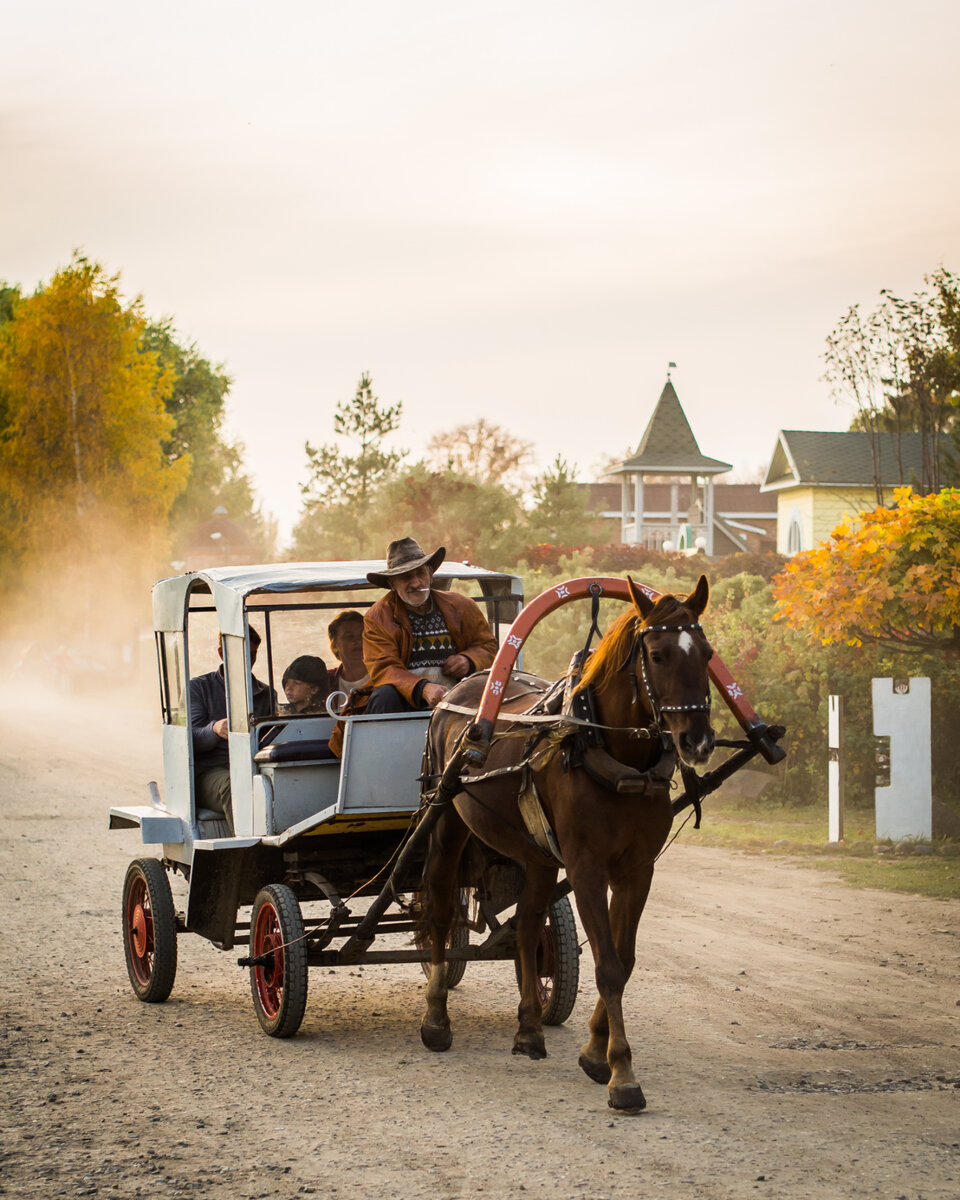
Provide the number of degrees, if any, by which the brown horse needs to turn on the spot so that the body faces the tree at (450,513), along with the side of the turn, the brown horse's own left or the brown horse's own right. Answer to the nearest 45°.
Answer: approximately 135° to the brown horse's own left

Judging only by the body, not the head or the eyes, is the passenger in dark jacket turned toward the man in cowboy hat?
yes

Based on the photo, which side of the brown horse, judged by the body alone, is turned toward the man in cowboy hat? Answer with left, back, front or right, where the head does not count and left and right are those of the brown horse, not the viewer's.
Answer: back

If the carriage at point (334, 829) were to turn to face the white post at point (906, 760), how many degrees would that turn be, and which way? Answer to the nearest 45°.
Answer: approximately 90° to its left

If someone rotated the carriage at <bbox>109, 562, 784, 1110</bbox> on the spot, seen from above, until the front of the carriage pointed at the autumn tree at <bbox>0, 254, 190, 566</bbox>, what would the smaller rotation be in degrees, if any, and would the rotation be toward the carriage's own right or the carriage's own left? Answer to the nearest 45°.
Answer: approximately 135° to the carriage's own left

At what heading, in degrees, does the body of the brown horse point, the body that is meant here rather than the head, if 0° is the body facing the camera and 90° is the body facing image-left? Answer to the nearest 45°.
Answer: approximately 315°

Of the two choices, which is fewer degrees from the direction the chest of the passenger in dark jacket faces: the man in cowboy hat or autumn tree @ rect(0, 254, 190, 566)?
the man in cowboy hat

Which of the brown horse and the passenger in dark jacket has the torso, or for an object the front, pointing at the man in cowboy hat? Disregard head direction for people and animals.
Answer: the passenger in dark jacket

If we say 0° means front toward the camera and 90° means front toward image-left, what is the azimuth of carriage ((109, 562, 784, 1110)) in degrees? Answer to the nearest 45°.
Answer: approximately 315°

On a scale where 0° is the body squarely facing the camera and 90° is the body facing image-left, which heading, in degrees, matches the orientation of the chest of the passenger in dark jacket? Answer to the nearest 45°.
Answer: approximately 315°

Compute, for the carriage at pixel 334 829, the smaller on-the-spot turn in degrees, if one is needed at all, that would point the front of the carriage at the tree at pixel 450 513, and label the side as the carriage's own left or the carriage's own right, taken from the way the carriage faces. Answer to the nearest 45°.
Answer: approximately 135° to the carriage's own left

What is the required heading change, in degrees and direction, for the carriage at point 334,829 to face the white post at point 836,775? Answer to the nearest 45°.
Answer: approximately 90° to its left

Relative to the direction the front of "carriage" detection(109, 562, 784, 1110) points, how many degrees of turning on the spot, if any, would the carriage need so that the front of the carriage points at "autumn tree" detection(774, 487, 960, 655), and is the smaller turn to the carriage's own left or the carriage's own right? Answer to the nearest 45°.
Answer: approximately 90° to the carriage's own left
